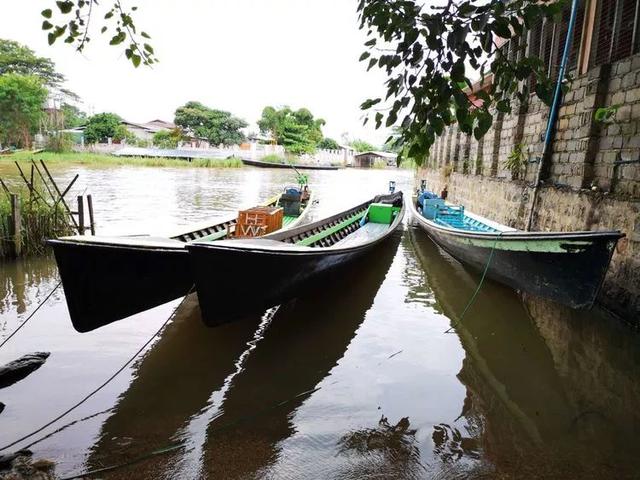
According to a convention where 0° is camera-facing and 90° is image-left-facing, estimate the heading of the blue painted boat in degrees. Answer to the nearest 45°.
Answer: approximately 315°

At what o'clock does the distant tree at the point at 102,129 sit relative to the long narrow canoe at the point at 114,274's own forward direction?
The distant tree is roughly at 4 o'clock from the long narrow canoe.

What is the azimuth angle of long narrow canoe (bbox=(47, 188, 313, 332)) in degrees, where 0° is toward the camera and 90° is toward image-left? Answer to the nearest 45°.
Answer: approximately 45°

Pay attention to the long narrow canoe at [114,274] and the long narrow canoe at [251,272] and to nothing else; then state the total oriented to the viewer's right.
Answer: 0

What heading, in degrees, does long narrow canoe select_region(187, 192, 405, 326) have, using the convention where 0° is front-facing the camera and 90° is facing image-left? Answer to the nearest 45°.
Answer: approximately 45°

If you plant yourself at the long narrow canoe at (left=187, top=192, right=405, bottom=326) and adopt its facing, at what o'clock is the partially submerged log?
The partially submerged log is roughly at 1 o'clock from the long narrow canoe.

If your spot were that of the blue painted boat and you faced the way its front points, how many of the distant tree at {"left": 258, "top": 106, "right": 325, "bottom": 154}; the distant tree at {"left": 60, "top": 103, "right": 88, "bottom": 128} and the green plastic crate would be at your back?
3

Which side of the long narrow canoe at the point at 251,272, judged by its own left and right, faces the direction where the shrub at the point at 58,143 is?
right

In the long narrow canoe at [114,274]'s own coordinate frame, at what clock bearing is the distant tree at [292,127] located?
The distant tree is roughly at 5 o'clock from the long narrow canoe.

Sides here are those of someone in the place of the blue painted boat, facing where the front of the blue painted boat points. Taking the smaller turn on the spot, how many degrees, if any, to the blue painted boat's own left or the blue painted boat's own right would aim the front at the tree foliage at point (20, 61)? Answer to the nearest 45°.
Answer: approximately 180°

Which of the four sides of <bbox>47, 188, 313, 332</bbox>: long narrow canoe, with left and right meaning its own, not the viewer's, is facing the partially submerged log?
front

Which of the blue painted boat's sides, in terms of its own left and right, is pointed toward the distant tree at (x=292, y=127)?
back

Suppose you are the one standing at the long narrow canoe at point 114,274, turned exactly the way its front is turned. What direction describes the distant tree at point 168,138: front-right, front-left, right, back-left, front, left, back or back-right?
back-right

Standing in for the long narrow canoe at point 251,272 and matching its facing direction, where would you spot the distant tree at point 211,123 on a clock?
The distant tree is roughly at 4 o'clock from the long narrow canoe.
